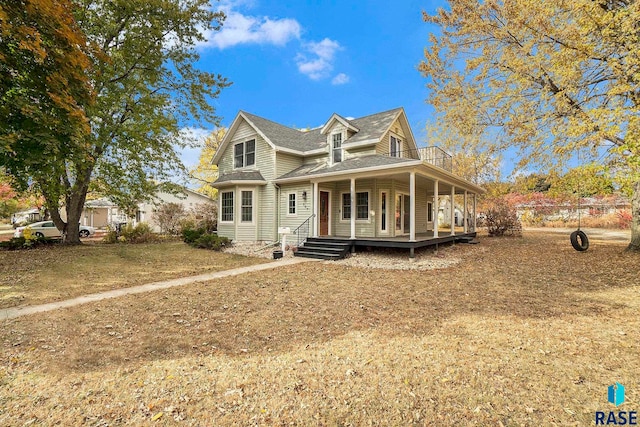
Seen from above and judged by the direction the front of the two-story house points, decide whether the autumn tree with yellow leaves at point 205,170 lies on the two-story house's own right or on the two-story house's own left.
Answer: on the two-story house's own right

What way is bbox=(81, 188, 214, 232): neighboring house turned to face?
toward the camera

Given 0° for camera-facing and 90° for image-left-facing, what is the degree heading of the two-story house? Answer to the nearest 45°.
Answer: approximately 45°

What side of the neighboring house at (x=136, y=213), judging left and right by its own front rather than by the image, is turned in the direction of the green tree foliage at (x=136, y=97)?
front

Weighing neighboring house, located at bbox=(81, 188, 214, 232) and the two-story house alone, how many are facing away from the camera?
0

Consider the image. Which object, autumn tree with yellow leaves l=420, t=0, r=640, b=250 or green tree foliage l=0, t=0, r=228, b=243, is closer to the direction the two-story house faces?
the green tree foliage

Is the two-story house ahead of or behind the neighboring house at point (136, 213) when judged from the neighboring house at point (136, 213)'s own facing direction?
ahead

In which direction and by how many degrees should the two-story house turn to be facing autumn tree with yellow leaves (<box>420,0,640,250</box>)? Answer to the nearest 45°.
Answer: approximately 90° to its left

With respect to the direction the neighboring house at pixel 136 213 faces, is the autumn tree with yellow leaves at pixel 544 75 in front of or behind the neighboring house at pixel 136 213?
in front
